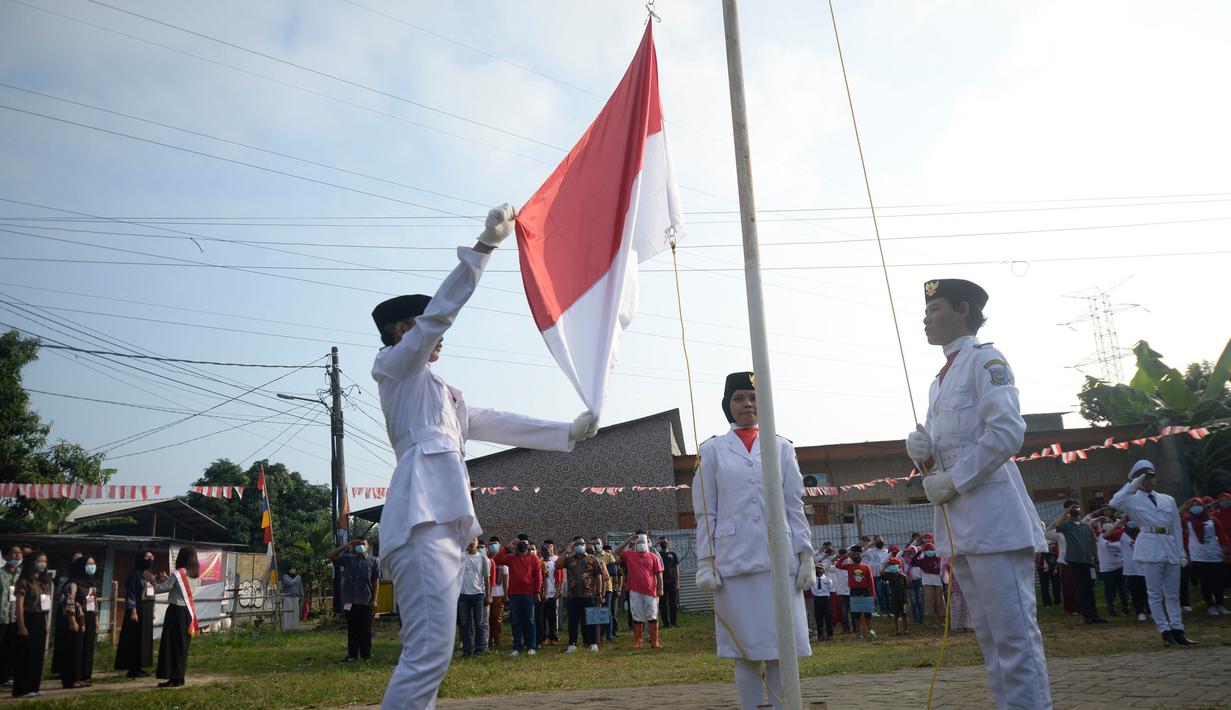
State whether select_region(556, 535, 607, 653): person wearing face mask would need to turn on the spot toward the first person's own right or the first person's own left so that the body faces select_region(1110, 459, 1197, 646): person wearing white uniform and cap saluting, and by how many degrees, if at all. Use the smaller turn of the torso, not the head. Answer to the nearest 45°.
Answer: approximately 45° to the first person's own left

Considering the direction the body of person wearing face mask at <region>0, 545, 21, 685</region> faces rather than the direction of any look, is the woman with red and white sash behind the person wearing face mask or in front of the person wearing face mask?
in front

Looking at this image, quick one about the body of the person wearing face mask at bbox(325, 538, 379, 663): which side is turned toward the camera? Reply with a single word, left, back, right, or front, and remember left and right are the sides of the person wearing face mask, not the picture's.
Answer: front

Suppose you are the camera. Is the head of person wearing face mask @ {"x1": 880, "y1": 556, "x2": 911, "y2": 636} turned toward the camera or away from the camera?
toward the camera

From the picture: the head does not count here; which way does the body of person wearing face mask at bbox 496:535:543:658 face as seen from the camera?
toward the camera

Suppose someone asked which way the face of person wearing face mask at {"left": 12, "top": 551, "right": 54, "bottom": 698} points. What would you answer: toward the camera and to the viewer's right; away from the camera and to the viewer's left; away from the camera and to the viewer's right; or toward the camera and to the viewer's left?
toward the camera and to the viewer's right

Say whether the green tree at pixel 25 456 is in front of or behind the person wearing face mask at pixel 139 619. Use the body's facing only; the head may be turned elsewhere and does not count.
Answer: behind

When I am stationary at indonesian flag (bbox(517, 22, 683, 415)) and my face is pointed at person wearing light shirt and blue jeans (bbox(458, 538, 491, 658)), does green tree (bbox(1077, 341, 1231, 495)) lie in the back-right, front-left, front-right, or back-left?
front-right

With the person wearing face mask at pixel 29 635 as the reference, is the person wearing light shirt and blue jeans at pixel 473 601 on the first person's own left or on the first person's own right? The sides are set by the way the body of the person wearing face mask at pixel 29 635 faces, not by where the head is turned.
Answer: on the first person's own left

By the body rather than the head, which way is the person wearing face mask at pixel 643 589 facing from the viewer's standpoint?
toward the camera

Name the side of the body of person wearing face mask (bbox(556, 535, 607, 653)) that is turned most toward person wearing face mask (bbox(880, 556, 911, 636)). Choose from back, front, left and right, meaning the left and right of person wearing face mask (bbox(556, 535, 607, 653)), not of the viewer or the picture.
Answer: left

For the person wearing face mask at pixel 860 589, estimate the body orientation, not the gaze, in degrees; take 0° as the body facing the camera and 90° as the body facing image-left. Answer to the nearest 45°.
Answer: approximately 0°

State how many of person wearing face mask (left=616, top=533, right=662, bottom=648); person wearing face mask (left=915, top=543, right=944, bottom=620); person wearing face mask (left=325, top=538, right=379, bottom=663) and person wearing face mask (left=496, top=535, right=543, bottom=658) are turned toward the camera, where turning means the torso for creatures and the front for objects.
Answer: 4

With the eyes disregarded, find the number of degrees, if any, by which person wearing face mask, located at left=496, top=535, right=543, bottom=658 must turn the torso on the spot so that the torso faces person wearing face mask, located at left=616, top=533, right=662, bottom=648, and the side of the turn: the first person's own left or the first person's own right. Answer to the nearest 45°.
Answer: approximately 90° to the first person's own left

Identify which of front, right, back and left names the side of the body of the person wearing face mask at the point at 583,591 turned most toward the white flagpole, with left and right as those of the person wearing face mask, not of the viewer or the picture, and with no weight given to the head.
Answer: front
